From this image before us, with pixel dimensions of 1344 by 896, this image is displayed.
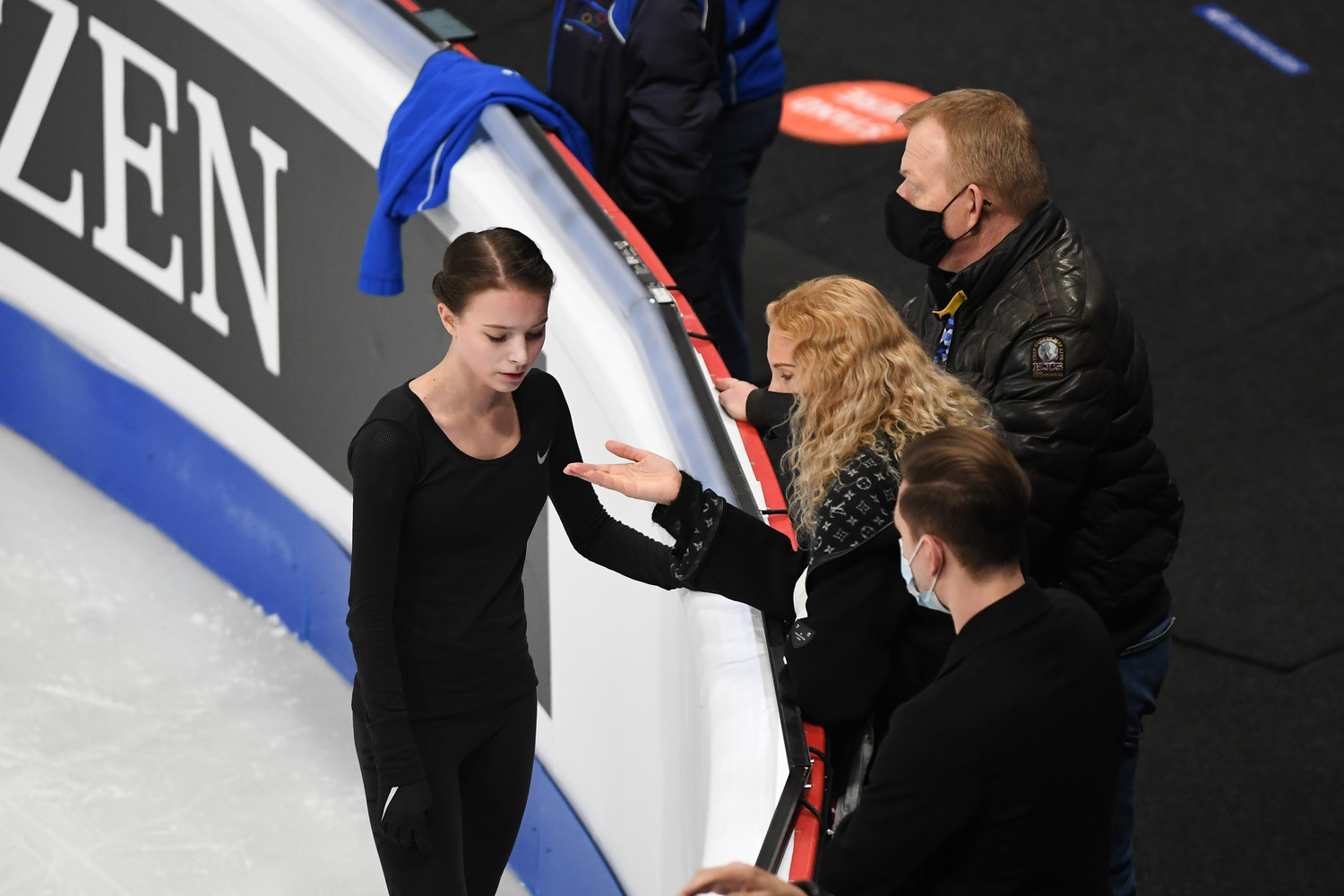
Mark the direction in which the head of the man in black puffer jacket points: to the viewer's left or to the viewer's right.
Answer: to the viewer's left

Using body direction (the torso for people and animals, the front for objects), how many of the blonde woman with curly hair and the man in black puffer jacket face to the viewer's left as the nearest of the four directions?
2

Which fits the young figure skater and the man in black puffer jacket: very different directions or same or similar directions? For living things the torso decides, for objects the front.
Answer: very different directions

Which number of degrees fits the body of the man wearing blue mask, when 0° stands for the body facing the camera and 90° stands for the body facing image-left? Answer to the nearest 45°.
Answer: approximately 135°

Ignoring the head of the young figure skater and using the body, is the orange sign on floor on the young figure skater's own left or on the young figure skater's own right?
on the young figure skater's own left

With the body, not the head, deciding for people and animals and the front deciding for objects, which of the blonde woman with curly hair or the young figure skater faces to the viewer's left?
the blonde woman with curly hair

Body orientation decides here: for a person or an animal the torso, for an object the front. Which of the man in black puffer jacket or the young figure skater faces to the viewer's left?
the man in black puffer jacket

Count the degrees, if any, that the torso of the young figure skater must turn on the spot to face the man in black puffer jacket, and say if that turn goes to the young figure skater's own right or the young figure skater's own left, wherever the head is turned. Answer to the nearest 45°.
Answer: approximately 45° to the young figure skater's own left

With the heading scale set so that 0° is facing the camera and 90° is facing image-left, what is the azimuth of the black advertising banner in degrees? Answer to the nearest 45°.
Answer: approximately 45°

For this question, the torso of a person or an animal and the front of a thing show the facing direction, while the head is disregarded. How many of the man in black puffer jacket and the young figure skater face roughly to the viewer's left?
1

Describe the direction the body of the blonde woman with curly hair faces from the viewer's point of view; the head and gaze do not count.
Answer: to the viewer's left

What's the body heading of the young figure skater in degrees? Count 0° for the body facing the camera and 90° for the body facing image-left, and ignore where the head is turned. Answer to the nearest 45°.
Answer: approximately 315°

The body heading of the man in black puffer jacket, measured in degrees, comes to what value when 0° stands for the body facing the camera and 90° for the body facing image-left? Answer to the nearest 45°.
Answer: approximately 90°

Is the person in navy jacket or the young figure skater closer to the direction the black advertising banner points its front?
the young figure skater

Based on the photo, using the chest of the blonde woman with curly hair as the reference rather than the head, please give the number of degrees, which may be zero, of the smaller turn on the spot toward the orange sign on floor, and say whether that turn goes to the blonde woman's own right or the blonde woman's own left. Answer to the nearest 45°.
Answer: approximately 90° to the blonde woman's own right

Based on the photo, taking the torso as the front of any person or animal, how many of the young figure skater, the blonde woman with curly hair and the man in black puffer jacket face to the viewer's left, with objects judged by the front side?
2

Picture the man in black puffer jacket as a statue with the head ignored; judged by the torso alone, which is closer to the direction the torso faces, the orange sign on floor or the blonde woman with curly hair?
the blonde woman with curly hair
